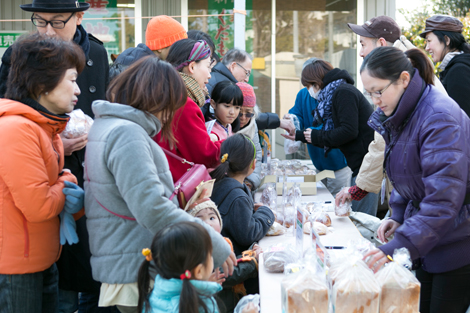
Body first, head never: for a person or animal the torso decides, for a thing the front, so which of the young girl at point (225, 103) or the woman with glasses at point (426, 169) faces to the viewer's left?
the woman with glasses

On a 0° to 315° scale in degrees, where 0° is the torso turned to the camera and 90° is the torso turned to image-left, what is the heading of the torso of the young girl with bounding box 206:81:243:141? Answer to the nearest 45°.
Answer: approximately 315°

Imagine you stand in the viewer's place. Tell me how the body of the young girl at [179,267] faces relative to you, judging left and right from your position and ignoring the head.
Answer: facing away from the viewer and to the right of the viewer

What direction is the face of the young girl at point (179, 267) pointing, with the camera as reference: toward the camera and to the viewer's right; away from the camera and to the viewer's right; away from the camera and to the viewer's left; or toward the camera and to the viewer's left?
away from the camera and to the viewer's right

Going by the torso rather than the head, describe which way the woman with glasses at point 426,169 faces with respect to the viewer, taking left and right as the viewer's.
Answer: facing to the left of the viewer

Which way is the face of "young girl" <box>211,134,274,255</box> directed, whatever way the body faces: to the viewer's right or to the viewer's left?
to the viewer's right
